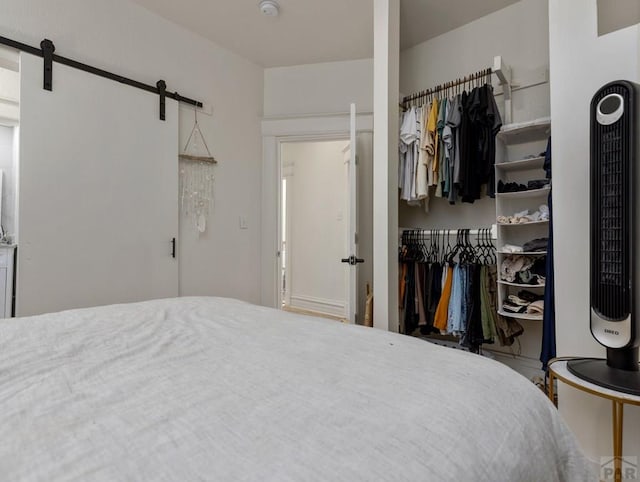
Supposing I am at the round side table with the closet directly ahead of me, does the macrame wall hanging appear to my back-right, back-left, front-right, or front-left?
front-left

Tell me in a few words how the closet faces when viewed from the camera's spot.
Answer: facing the viewer and to the left of the viewer

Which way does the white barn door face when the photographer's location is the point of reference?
facing the viewer and to the right of the viewer

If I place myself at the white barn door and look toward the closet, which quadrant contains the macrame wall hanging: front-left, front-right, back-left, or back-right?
front-left

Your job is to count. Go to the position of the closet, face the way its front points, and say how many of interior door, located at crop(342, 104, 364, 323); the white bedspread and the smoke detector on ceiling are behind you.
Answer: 0

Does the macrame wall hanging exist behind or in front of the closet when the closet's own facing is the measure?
in front

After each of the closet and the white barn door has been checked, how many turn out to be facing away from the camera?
0

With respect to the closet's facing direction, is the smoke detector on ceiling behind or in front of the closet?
in front

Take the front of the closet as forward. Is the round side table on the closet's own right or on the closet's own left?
on the closet's own left
